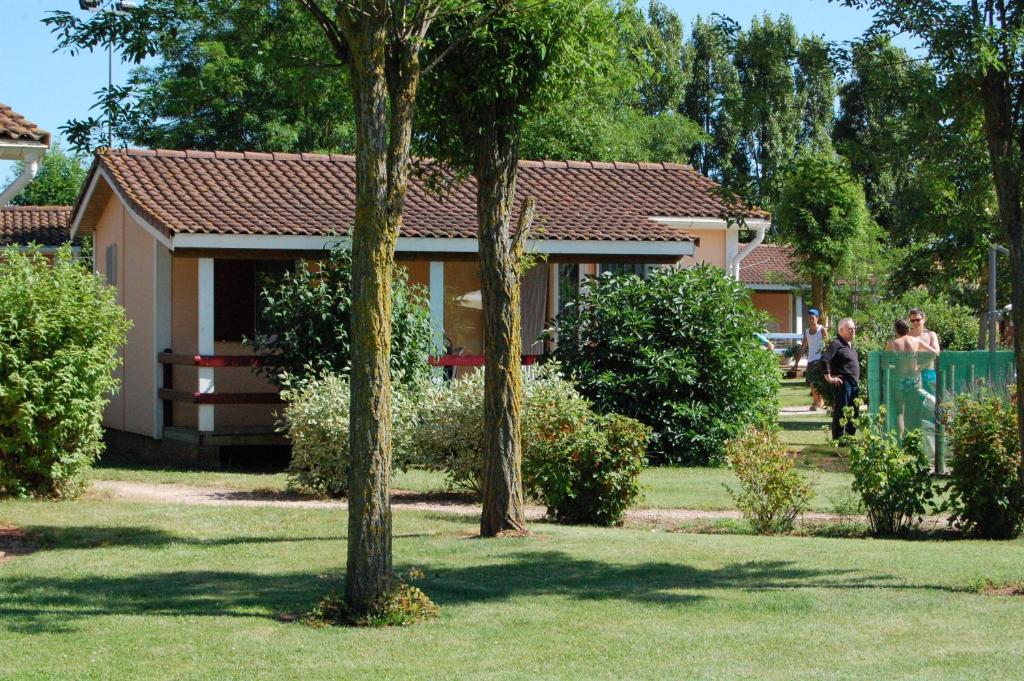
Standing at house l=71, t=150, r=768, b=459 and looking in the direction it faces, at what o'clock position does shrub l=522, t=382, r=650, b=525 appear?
The shrub is roughly at 11 o'clock from the house.

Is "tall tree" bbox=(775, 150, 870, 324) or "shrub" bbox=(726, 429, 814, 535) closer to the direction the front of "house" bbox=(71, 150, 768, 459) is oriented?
the shrub

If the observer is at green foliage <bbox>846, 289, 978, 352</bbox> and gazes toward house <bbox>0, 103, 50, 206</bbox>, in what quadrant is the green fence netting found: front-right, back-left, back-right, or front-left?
front-left

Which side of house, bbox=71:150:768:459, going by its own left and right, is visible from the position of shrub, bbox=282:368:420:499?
front

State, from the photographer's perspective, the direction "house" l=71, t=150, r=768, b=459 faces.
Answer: facing the viewer

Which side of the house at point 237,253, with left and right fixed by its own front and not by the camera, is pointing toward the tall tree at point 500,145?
front

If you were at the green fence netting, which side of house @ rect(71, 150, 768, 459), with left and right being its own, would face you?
left

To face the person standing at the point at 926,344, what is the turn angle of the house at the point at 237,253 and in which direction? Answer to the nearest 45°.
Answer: approximately 90° to its left

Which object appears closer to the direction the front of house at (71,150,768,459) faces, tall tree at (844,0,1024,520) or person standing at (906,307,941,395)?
the tall tree

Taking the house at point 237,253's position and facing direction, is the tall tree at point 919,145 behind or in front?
behind

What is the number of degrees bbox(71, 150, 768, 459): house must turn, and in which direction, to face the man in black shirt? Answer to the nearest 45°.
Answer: approximately 90° to its left

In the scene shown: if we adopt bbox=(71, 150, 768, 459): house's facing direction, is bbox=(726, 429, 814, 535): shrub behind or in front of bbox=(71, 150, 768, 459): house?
in front

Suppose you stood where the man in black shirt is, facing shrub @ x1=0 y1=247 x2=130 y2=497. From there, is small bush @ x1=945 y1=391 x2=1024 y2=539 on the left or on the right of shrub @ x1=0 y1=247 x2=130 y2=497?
left

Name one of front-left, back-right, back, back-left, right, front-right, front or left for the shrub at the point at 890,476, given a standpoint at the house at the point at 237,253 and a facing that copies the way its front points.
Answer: front-left
